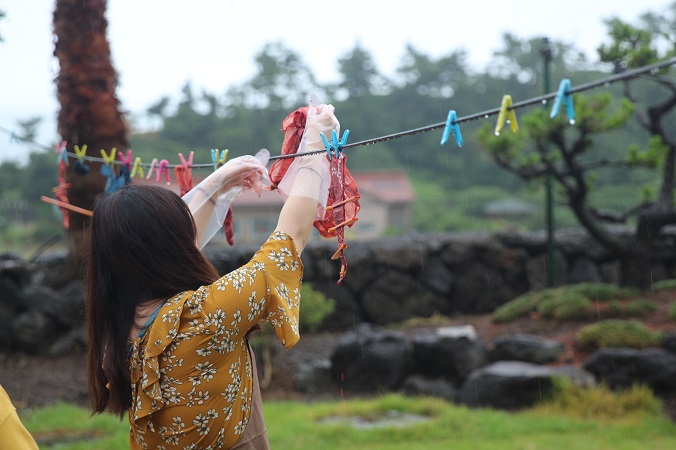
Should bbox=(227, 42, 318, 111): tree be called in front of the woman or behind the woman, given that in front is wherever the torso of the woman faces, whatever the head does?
in front

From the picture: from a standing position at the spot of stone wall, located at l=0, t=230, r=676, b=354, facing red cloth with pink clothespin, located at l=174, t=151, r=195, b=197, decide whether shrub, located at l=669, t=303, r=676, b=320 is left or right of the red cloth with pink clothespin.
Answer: left

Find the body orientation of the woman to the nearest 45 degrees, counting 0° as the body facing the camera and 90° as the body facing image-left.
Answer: approximately 225°

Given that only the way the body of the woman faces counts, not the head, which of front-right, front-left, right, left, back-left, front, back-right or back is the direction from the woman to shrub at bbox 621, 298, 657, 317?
front

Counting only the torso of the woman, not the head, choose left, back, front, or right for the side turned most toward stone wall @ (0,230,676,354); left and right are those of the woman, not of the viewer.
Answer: front

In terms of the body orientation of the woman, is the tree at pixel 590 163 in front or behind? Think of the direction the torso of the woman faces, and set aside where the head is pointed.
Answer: in front

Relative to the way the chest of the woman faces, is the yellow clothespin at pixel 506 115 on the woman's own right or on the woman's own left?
on the woman's own right

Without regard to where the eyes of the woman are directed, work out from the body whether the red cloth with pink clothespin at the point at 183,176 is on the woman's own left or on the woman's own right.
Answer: on the woman's own left

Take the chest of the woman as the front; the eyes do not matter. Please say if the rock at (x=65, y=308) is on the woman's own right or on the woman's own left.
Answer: on the woman's own left

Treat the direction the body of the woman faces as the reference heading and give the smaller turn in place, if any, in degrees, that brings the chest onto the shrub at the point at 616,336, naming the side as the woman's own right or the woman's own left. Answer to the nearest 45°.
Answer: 0° — they already face it

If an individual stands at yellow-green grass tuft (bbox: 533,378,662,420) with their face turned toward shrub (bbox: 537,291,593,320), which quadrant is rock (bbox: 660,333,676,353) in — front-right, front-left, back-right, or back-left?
front-right

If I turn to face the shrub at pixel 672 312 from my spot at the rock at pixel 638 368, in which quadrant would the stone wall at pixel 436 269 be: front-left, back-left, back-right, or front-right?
front-left

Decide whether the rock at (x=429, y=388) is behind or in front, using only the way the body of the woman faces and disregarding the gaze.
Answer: in front

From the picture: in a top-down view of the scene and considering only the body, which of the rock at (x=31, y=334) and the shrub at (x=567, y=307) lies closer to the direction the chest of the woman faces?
the shrub

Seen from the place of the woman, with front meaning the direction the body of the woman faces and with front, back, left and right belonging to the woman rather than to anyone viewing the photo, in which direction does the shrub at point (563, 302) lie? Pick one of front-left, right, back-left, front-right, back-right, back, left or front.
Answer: front

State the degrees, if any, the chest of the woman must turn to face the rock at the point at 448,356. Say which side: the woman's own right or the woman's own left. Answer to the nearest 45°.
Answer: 0° — they already face it

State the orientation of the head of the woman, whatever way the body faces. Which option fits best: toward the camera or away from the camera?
away from the camera
